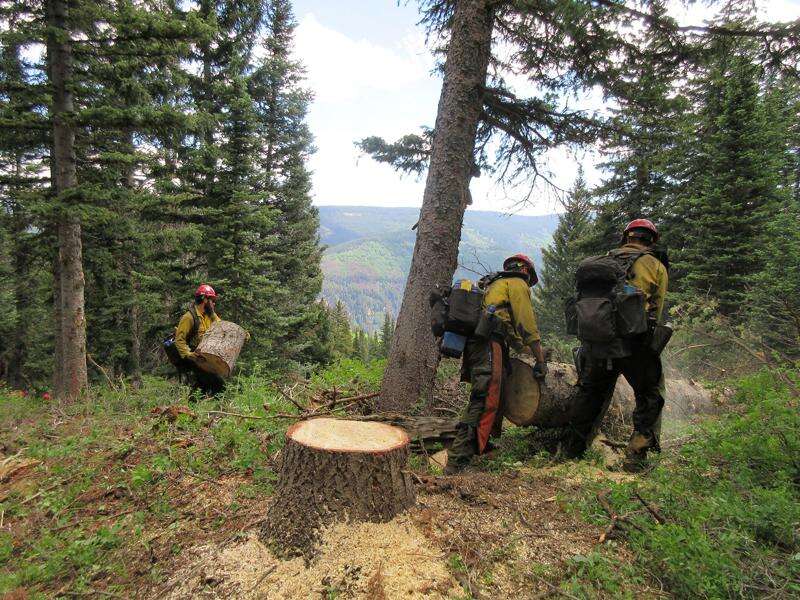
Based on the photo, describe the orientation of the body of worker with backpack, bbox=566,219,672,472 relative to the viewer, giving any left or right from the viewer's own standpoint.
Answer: facing away from the viewer and to the right of the viewer

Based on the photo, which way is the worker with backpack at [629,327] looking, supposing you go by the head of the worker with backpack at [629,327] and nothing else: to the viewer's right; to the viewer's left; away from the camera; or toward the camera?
away from the camera

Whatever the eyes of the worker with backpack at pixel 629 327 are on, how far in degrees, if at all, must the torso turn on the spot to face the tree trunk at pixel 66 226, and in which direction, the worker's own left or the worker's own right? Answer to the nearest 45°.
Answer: approximately 135° to the worker's own left

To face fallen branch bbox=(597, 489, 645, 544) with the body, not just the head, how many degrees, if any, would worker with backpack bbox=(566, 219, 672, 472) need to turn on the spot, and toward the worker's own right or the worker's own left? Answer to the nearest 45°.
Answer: approximately 135° to the worker's own right

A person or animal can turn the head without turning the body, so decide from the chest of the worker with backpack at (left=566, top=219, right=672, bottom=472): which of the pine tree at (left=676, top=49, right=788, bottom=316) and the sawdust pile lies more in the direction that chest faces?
the pine tree

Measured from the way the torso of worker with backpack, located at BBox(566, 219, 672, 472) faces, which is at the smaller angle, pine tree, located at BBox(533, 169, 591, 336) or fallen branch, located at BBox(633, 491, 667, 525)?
the pine tree

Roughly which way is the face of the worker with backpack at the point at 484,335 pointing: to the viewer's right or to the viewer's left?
to the viewer's right

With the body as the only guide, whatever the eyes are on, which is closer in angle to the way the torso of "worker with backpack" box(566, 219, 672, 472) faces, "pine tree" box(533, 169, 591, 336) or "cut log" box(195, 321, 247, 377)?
the pine tree

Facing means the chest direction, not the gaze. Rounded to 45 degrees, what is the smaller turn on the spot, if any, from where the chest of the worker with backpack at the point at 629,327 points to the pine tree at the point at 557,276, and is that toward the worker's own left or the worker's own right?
approximately 45° to the worker's own left

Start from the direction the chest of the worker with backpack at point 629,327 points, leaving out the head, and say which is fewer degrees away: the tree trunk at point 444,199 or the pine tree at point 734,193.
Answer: the pine tree

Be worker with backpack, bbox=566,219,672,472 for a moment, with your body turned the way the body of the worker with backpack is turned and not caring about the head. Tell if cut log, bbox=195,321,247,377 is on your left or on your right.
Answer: on your left

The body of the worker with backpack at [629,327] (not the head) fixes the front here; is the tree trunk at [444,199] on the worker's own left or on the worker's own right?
on the worker's own left
